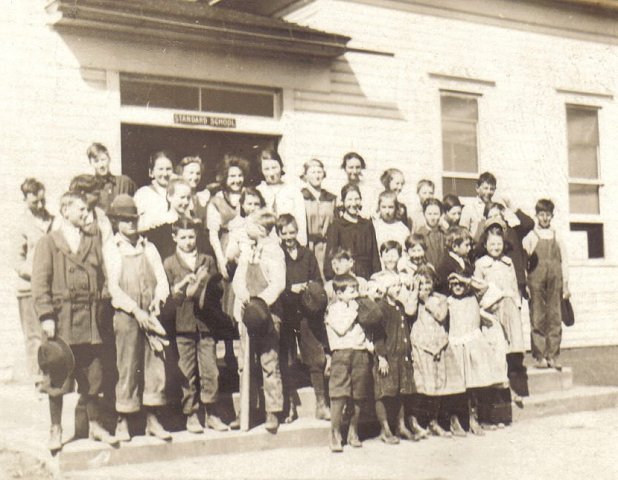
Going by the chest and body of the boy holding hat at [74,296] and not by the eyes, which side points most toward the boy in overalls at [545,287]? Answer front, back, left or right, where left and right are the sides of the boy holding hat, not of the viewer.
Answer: left

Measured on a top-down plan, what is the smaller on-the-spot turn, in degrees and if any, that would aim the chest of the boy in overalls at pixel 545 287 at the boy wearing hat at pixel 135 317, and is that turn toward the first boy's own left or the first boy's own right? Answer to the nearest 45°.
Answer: approximately 45° to the first boy's own right

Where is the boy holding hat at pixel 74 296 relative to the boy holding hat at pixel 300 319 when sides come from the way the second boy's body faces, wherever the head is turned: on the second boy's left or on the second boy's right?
on the second boy's right

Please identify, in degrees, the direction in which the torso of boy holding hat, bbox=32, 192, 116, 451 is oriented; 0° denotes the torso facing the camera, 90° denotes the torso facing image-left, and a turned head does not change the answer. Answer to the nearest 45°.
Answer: approximately 315°

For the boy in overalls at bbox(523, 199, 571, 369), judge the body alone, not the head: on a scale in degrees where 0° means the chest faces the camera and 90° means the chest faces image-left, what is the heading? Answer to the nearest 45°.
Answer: approximately 0°

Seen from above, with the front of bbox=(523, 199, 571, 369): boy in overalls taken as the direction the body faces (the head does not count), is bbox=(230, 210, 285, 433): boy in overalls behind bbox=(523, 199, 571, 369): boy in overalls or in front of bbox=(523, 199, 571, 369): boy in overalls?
in front

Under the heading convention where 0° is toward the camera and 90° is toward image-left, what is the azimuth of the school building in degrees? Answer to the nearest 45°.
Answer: approximately 315°

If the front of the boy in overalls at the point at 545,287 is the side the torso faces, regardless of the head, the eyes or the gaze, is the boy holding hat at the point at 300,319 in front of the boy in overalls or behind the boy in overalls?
in front

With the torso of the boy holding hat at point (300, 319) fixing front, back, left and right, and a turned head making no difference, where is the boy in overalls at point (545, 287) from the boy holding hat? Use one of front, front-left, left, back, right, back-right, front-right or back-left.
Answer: back-left
